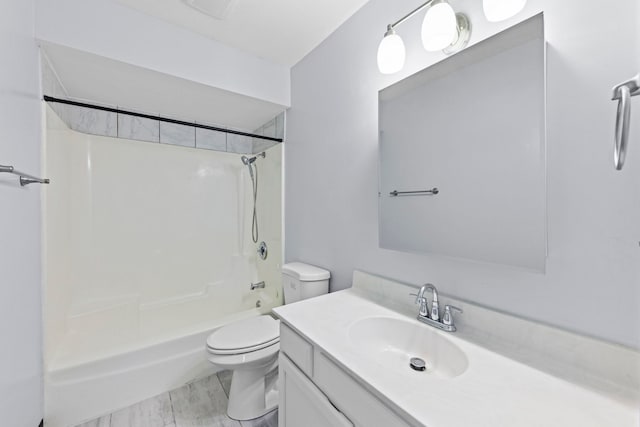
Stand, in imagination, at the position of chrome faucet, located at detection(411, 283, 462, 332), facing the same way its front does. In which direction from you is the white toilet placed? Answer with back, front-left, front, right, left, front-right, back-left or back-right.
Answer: front-right

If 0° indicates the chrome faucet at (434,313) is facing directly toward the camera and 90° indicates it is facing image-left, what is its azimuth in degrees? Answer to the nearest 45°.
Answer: approximately 45°

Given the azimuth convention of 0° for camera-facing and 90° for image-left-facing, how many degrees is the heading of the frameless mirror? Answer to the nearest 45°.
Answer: approximately 45°

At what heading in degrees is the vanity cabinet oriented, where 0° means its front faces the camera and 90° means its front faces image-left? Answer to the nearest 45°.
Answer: approximately 45°
